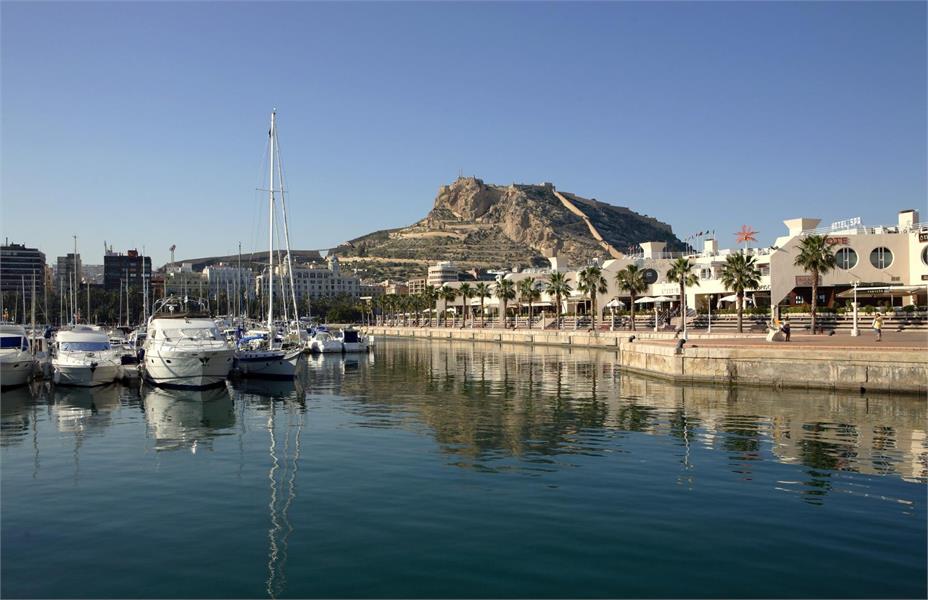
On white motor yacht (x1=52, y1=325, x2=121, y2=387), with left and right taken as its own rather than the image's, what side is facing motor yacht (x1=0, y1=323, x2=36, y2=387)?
right

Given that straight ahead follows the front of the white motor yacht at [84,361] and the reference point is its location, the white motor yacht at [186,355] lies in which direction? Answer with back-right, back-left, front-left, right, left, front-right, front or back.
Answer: front-left

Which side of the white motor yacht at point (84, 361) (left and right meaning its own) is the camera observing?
front
